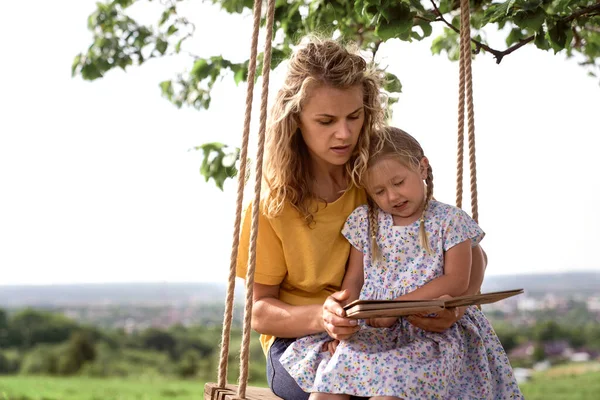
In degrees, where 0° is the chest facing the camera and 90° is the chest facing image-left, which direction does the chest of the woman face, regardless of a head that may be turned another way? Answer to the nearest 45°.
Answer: approximately 315°
